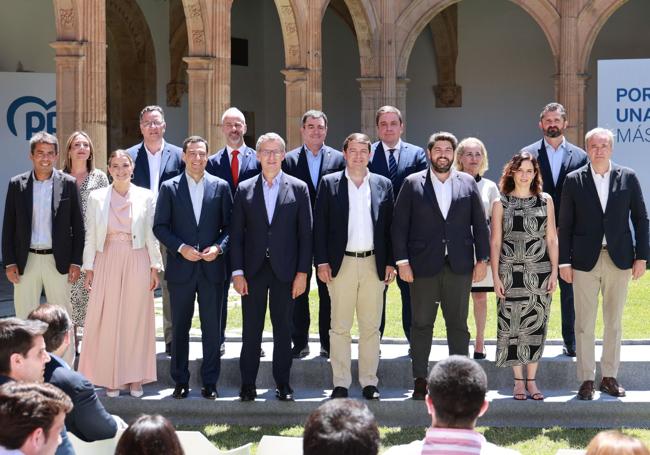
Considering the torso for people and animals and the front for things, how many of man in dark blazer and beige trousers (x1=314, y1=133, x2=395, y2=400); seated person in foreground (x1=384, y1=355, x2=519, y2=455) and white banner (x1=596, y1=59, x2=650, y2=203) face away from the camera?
1

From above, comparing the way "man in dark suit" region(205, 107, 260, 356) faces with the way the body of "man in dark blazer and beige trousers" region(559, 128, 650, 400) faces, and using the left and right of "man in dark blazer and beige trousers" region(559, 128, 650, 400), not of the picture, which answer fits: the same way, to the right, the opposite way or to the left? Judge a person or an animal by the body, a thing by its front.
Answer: the same way

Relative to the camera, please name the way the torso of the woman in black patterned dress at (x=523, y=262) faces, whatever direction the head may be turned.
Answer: toward the camera

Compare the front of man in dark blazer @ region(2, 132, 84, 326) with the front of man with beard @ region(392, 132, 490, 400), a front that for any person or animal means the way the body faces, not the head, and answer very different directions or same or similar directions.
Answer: same or similar directions

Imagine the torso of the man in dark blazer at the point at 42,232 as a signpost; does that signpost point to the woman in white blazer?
no

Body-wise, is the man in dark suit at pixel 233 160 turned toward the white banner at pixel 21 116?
no

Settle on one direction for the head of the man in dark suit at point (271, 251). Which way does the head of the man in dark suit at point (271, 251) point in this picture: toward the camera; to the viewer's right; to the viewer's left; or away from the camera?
toward the camera

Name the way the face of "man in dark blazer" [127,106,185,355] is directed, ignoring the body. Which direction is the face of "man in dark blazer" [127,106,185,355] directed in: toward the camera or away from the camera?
toward the camera

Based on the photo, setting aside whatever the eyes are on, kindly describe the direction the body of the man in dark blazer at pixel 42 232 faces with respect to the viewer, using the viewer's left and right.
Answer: facing the viewer

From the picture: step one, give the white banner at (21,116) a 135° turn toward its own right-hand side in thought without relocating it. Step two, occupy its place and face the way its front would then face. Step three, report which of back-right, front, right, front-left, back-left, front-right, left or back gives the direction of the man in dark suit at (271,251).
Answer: back-left

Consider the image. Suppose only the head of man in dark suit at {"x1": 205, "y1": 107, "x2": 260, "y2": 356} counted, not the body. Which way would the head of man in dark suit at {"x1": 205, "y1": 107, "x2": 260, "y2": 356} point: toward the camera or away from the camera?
toward the camera

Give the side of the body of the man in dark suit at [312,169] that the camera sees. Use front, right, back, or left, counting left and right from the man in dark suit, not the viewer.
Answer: front

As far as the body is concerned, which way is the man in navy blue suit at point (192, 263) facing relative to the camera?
toward the camera

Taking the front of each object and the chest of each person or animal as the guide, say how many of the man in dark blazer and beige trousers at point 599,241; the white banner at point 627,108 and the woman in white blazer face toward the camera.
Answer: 3

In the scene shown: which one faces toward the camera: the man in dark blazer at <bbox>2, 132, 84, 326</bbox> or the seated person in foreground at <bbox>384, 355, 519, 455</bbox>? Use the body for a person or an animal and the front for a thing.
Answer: the man in dark blazer

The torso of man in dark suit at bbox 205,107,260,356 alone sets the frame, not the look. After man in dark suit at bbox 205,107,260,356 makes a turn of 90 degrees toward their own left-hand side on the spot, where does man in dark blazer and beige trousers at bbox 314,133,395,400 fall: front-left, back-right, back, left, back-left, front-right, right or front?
front-right

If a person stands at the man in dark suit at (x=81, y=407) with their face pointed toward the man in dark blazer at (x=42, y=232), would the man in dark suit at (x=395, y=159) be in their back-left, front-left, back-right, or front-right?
front-right

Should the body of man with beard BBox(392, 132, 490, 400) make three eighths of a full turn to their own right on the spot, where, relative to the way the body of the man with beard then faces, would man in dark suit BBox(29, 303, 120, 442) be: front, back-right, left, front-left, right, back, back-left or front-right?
left
